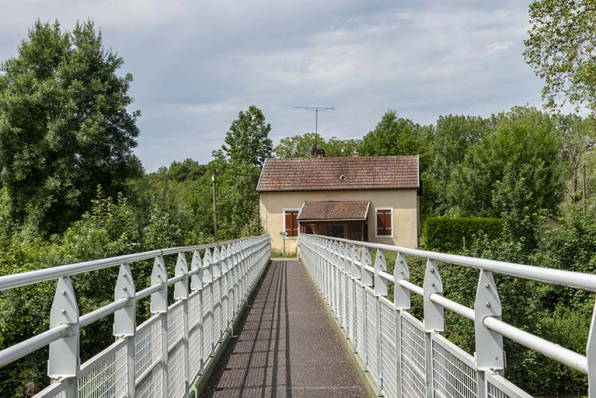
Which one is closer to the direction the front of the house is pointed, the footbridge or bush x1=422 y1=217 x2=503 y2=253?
the footbridge

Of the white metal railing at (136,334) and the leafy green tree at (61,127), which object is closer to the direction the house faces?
the white metal railing

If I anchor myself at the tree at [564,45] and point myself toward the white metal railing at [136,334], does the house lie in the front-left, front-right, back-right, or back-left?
back-right

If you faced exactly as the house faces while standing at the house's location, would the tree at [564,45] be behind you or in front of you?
in front

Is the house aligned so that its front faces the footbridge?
yes

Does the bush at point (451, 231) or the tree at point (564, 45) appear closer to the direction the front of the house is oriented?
the tree

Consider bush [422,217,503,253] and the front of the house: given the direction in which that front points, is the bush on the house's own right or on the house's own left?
on the house's own left

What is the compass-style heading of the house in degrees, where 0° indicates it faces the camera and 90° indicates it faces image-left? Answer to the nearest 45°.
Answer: approximately 0°

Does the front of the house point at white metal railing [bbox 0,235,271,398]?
yes

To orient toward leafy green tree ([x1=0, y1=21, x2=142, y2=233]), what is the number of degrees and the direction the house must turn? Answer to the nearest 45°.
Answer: approximately 45° to its right
